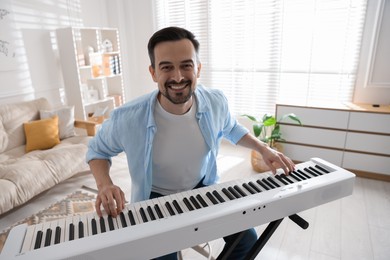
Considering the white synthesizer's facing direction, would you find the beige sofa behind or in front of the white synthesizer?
in front

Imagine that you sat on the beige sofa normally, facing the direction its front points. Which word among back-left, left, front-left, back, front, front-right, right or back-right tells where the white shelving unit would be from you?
left

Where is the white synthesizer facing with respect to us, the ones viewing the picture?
facing away from the viewer and to the left of the viewer

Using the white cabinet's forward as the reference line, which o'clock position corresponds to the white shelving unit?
The white shelving unit is roughly at 3 o'clock from the white cabinet.

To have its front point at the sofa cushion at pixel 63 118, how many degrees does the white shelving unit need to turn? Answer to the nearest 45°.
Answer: approximately 90° to its right

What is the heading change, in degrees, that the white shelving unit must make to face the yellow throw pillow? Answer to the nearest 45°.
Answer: approximately 90° to its right

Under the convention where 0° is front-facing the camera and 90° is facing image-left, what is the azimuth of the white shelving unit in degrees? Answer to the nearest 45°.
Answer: approximately 315°

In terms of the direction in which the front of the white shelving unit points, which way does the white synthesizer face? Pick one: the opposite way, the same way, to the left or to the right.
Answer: the opposite way

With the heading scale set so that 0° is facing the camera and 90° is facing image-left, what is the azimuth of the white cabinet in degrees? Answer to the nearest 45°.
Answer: approximately 45°
